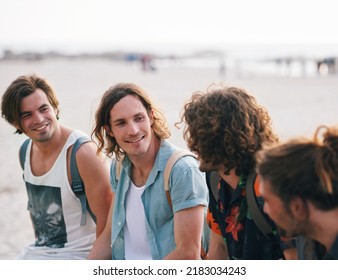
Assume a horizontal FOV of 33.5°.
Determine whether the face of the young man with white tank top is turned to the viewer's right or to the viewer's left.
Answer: to the viewer's right

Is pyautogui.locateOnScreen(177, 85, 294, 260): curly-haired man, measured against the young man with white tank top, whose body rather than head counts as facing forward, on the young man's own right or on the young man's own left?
on the young man's own left
